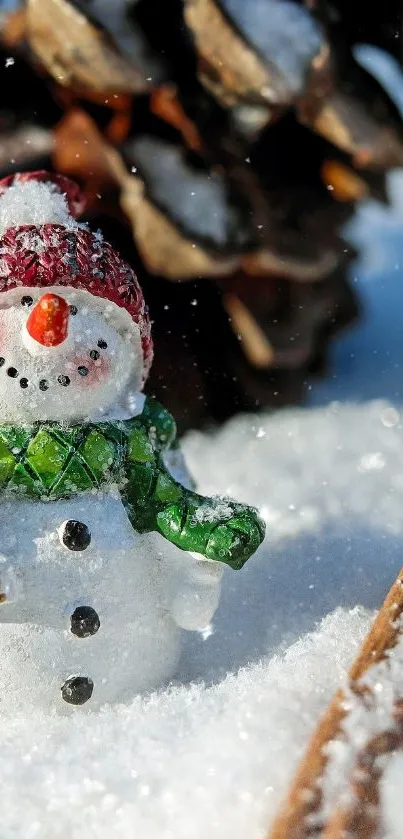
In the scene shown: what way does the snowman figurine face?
toward the camera
